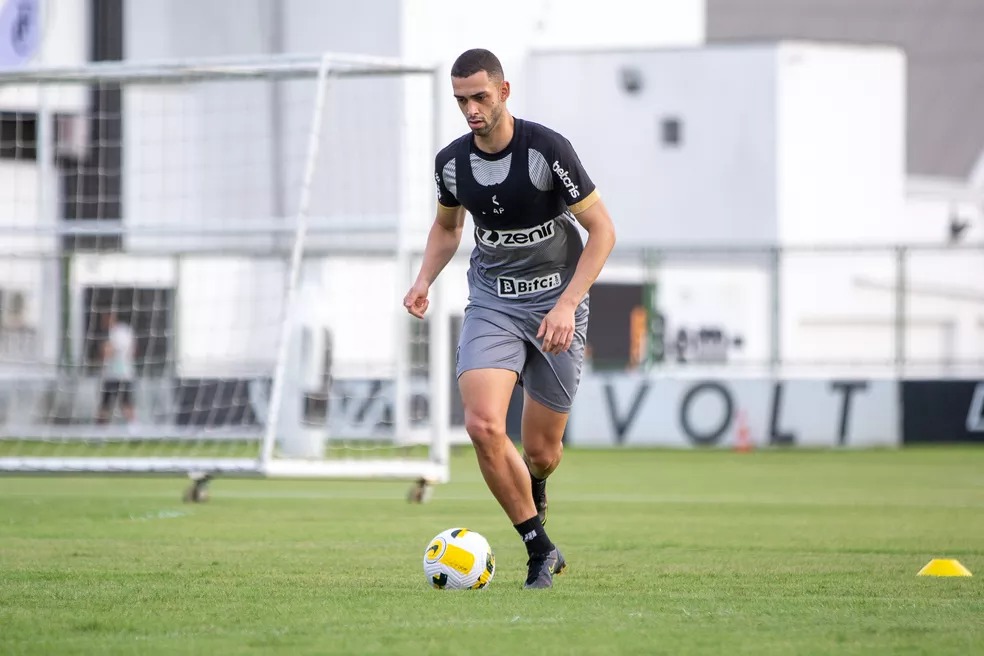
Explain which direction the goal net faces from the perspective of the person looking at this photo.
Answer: facing away from the viewer and to the right of the viewer

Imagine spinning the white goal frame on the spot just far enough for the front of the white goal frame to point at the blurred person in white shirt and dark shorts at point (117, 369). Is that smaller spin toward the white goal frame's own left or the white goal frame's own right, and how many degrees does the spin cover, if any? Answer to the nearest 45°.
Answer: approximately 45° to the white goal frame's own left

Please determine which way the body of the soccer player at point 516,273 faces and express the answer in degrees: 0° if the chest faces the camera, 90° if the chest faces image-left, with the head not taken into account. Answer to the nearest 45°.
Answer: approximately 45°

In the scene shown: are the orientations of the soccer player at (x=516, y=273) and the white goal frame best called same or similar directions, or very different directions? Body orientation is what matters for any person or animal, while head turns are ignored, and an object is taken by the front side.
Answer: very different directions

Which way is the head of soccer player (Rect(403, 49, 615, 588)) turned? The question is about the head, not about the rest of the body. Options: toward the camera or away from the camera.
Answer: toward the camera

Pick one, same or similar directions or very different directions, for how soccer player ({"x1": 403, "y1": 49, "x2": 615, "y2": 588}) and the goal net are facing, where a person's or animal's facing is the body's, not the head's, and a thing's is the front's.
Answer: very different directions

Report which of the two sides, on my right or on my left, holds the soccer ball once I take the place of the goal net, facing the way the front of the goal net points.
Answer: on my right

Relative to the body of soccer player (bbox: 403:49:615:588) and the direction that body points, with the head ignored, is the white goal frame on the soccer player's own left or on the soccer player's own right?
on the soccer player's own right
